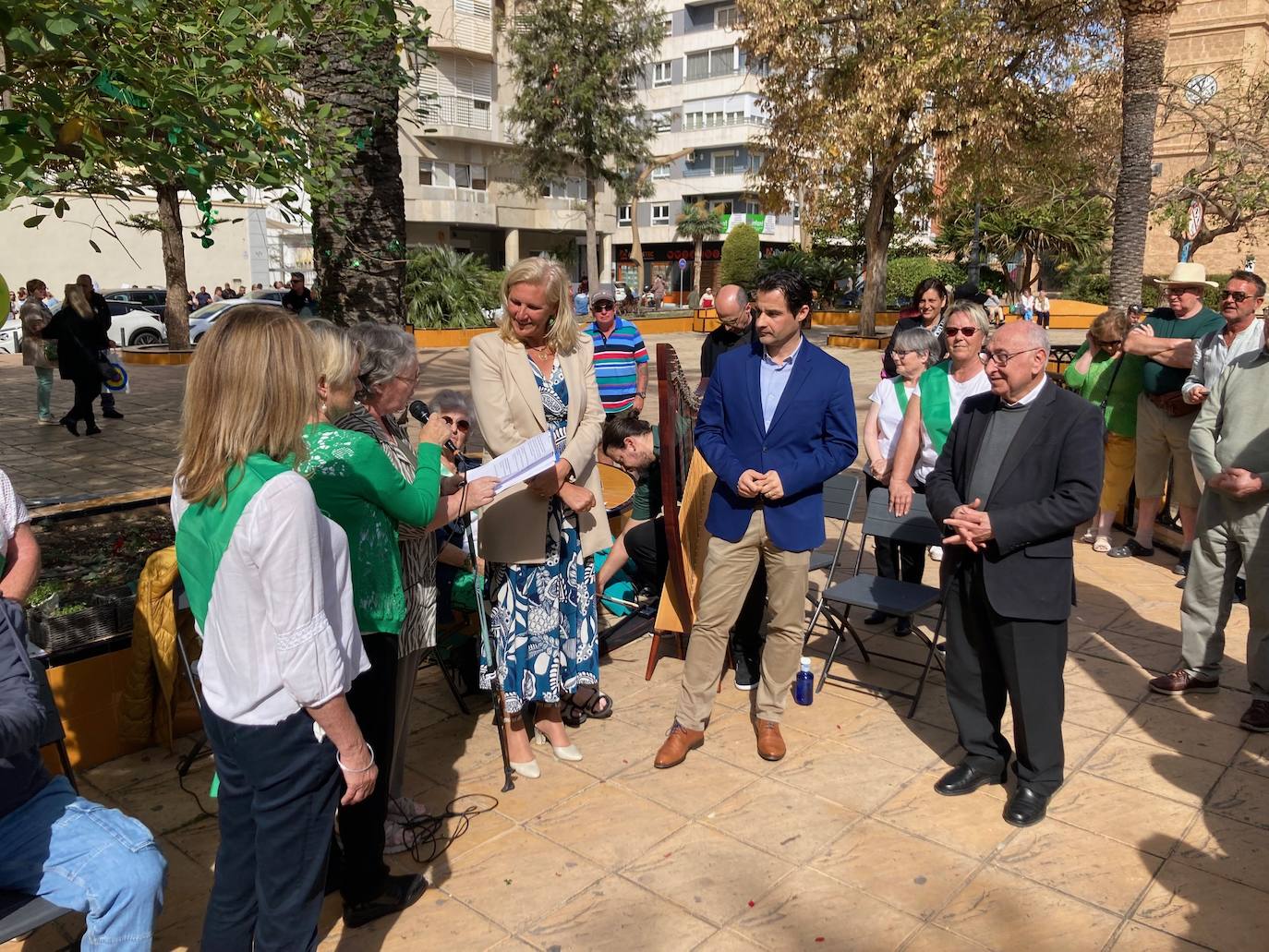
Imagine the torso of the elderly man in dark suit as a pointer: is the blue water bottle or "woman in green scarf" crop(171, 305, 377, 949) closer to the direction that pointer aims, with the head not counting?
the woman in green scarf

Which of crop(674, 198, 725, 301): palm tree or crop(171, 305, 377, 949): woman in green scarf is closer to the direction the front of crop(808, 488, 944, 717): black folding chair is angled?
the woman in green scarf

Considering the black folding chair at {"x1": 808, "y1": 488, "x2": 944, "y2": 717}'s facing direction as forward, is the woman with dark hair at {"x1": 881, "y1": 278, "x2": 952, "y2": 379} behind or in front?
behind

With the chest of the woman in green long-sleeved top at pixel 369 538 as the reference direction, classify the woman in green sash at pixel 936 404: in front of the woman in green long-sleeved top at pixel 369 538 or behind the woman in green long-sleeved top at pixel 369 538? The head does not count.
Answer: in front

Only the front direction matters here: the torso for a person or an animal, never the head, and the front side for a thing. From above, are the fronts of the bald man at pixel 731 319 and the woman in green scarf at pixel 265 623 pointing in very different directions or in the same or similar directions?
very different directions

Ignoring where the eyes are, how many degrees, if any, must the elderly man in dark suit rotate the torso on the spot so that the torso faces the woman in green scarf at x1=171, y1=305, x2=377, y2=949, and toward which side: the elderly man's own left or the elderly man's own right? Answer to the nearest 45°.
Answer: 0° — they already face them

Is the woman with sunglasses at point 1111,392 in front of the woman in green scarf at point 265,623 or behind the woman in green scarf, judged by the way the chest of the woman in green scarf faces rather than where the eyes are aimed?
in front

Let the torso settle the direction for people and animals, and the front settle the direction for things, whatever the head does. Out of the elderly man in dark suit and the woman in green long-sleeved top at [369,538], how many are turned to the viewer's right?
1

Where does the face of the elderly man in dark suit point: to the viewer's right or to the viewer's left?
to the viewer's left

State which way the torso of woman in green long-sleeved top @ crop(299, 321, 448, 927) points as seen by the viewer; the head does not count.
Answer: to the viewer's right

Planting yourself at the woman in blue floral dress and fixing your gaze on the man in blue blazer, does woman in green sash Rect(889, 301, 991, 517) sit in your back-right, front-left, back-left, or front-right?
front-left

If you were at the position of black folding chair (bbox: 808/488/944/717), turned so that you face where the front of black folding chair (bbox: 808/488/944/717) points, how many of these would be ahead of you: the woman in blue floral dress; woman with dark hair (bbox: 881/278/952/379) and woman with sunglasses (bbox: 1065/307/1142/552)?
1

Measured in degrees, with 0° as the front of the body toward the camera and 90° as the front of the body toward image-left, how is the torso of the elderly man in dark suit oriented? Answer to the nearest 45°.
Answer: approximately 45°

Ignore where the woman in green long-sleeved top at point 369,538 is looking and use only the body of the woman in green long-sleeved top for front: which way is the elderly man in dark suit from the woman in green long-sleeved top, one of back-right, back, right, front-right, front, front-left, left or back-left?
front

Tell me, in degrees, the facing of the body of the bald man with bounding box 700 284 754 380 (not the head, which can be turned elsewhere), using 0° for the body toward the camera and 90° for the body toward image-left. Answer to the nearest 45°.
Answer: approximately 45°

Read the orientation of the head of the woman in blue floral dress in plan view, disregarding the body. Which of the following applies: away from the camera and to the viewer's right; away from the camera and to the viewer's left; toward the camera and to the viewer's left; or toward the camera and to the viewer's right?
toward the camera and to the viewer's left

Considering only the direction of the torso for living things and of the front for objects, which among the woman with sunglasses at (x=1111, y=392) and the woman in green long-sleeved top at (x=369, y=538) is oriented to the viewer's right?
the woman in green long-sleeved top

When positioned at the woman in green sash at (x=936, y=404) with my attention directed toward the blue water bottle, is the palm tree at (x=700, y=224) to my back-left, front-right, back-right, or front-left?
back-right

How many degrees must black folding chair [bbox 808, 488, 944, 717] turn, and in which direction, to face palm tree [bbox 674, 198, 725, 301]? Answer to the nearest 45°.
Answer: approximately 135° to its right

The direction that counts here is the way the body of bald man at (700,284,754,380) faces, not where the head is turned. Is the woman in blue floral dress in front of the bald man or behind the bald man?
in front

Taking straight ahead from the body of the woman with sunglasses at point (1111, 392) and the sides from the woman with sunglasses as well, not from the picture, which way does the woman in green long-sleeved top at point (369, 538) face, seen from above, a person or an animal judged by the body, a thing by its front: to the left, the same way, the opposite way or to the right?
the opposite way
